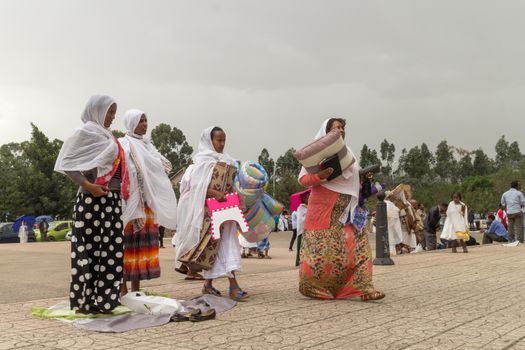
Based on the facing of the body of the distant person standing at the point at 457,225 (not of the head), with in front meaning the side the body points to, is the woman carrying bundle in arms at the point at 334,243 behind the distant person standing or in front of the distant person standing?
in front

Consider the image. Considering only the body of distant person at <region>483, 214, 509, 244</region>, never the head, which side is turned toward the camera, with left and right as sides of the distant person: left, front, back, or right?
left

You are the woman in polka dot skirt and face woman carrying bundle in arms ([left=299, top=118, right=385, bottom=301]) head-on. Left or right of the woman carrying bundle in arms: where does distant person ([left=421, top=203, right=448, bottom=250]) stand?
left

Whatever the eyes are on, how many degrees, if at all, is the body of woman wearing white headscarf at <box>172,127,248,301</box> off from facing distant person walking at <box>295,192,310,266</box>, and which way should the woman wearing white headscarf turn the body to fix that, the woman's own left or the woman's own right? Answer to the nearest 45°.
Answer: approximately 90° to the woman's own left

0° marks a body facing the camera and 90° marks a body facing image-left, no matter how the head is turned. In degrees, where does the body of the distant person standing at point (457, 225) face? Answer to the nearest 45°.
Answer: approximately 0°

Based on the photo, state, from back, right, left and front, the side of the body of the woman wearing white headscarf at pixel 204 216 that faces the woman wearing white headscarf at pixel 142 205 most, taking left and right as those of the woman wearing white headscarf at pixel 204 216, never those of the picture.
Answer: right
